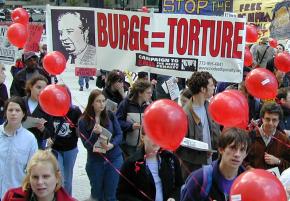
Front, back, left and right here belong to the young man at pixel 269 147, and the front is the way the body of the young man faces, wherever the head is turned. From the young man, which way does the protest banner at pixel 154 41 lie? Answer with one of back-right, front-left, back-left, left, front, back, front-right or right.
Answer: back-right

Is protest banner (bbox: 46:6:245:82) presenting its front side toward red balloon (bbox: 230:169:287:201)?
yes

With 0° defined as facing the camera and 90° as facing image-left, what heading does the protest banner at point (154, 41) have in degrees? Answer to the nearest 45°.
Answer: approximately 0°

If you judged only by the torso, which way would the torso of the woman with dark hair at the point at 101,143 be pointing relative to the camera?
toward the camera

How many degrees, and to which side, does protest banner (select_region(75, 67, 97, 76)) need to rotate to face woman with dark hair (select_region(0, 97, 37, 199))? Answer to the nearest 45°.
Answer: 0° — it already faces them

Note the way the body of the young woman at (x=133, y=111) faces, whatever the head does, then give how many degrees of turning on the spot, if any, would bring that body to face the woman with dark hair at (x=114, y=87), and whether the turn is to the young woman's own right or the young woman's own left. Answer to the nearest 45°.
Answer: approximately 135° to the young woman's own left

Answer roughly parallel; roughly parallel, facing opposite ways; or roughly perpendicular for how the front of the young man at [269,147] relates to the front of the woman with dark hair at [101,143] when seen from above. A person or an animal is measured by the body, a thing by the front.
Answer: roughly parallel

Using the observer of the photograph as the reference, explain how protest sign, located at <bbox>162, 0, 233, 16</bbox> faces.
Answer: facing the viewer

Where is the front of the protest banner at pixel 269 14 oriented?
toward the camera

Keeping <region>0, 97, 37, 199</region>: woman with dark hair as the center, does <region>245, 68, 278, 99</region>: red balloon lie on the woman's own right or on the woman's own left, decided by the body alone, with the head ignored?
on the woman's own left

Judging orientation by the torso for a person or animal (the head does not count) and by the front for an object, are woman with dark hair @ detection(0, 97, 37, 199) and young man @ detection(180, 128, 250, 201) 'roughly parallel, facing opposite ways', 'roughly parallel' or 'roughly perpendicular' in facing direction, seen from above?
roughly parallel

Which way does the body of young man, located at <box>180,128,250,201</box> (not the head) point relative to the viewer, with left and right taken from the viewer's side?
facing the viewer and to the right of the viewer

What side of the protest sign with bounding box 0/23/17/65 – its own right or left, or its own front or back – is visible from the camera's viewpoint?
front

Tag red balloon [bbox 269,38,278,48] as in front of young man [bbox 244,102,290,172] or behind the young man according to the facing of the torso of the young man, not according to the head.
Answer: behind
